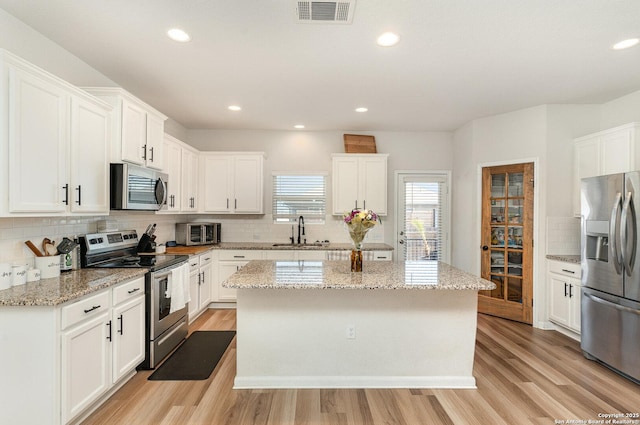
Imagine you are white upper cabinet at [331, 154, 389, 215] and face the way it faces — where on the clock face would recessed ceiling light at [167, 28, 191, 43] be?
The recessed ceiling light is roughly at 1 o'clock from the white upper cabinet.

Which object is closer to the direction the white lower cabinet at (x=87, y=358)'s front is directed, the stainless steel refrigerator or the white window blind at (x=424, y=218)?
the stainless steel refrigerator

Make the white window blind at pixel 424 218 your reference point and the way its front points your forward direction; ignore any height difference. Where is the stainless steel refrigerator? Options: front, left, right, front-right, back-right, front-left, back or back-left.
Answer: front-left

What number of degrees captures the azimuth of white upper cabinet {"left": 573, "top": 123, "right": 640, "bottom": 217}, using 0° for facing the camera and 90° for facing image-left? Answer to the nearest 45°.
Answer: approximately 45°

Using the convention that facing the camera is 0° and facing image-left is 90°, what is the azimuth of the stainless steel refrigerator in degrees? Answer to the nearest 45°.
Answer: approximately 45°

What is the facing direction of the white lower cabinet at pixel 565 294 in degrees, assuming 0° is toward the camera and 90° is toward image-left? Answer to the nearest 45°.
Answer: approximately 45°

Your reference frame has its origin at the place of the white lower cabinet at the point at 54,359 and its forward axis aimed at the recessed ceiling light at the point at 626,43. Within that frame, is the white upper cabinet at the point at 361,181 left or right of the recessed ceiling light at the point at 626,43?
left

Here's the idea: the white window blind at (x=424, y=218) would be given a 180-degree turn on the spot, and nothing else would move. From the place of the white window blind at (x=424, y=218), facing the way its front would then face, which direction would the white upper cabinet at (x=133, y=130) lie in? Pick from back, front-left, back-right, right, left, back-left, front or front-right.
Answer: back-left

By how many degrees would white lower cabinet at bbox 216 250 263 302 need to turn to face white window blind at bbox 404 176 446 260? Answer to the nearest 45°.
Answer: approximately 90° to its left

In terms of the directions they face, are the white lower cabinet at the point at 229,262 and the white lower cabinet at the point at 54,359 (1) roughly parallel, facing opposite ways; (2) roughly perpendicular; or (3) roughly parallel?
roughly perpendicular

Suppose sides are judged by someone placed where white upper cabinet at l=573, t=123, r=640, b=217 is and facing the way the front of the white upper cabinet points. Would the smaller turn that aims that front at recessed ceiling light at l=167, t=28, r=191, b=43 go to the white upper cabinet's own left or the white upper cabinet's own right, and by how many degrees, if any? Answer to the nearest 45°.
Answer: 0° — it already faces it
